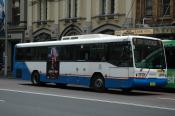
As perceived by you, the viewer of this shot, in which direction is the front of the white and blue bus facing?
facing the viewer and to the right of the viewer

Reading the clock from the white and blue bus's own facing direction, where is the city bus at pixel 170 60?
The city bus is roughly at 10 o'clock from the white and blue bus.
